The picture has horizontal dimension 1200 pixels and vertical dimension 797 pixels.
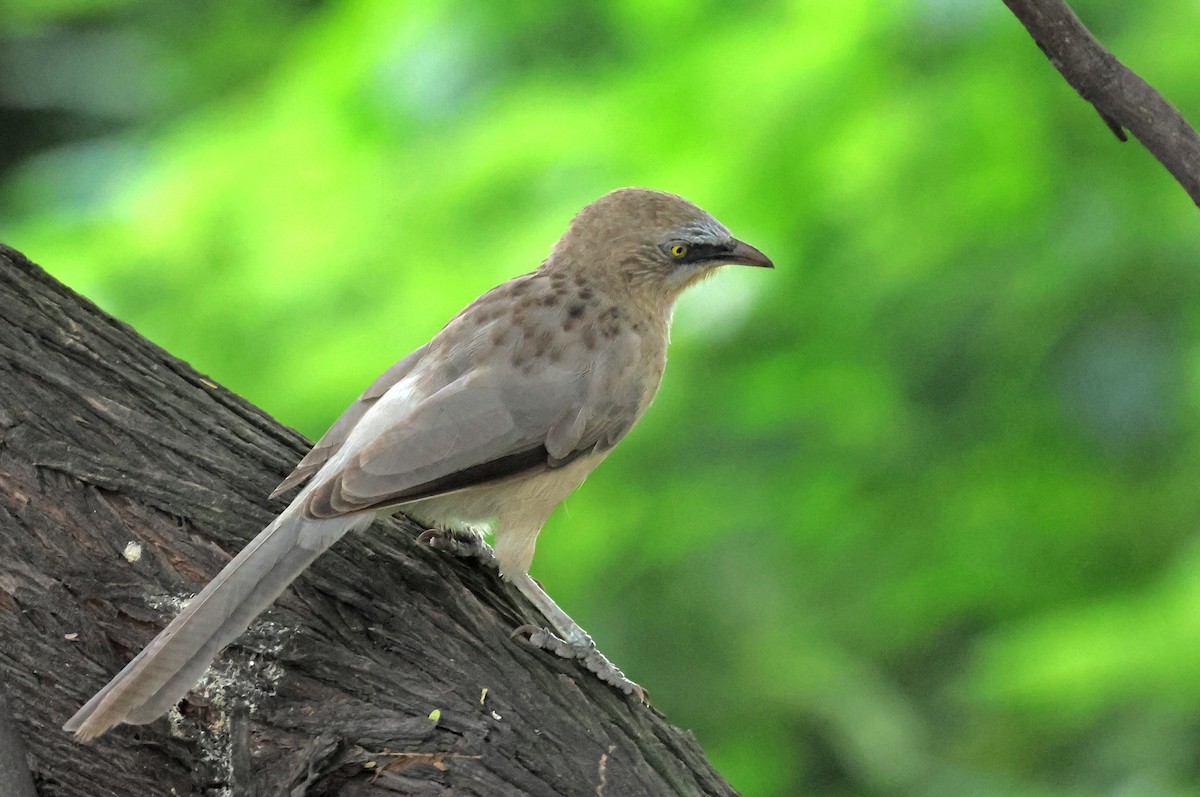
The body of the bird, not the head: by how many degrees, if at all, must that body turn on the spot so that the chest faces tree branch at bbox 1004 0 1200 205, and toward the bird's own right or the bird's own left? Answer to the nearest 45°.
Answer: approximately 45° to the bird's own right

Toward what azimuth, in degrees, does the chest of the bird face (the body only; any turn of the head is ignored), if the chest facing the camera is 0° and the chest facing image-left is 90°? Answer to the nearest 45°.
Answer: approximately 270°
